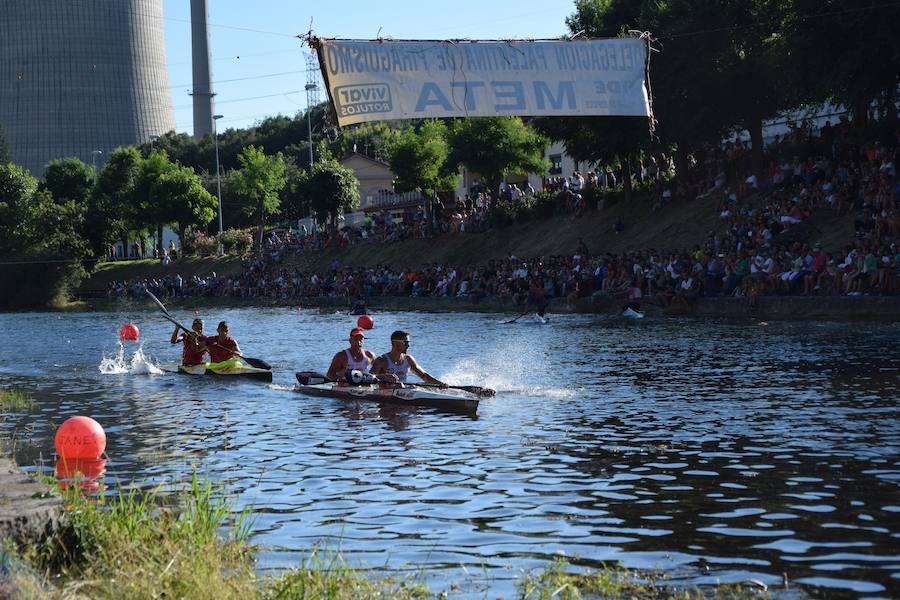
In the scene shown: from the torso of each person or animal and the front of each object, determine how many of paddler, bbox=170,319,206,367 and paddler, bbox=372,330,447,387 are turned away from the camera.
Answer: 0

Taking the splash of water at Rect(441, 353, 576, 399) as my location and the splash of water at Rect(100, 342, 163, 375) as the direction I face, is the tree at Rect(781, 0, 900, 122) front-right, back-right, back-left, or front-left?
back-right

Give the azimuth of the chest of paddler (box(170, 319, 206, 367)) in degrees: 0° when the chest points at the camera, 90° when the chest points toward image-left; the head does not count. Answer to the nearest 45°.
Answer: approximately 315°

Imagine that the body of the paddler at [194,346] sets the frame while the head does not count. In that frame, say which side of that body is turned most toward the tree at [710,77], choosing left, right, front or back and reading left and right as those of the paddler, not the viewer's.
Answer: left
